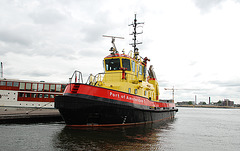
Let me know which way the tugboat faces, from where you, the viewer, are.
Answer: facing the viewer and to the left of the viewer
